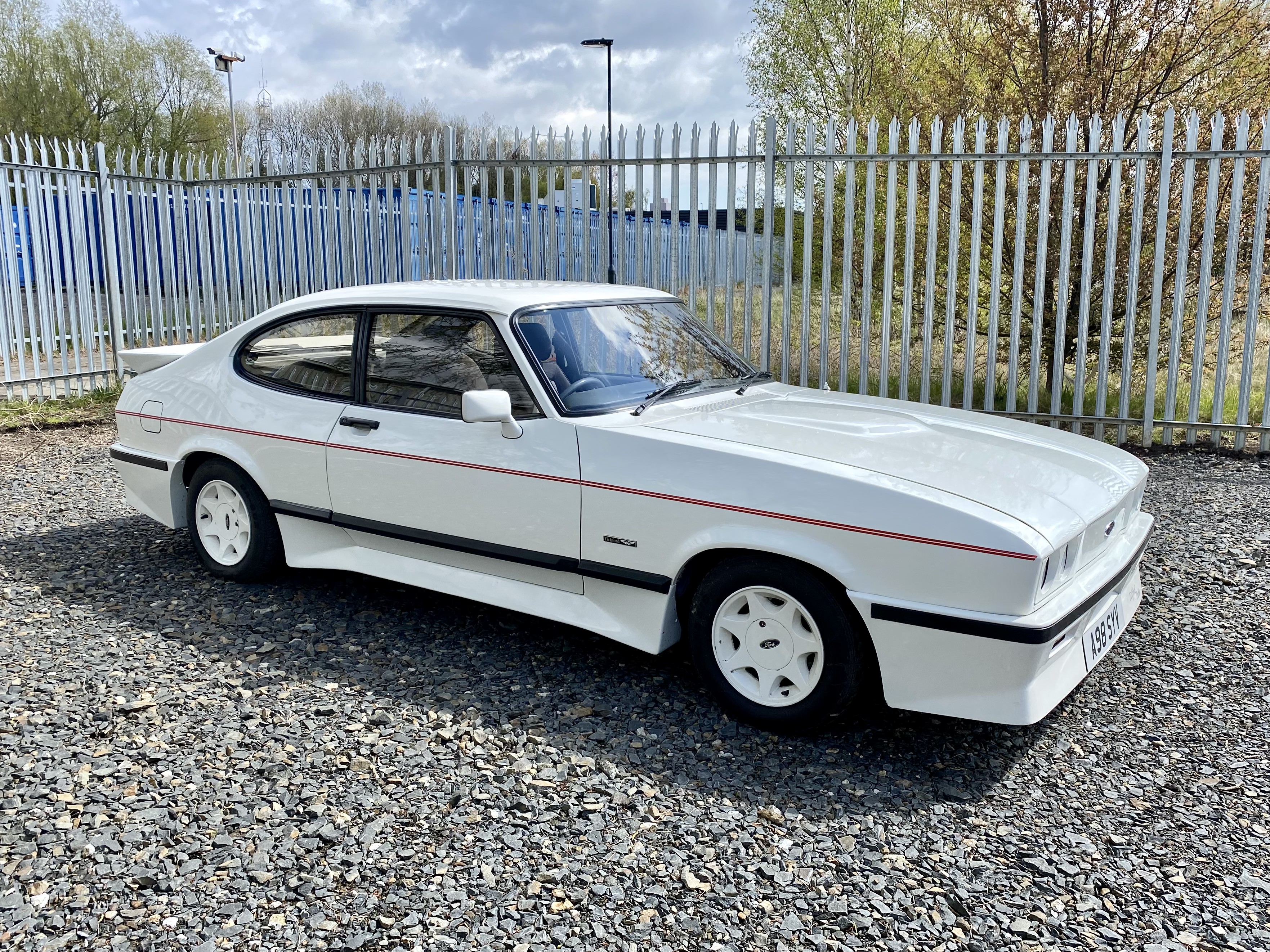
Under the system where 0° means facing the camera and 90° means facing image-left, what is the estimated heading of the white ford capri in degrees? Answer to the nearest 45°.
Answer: approximately 315°

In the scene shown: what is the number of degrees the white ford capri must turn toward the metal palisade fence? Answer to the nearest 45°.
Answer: approximately 135° to its left
